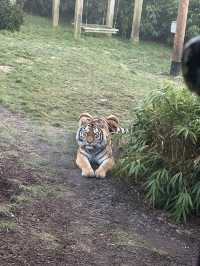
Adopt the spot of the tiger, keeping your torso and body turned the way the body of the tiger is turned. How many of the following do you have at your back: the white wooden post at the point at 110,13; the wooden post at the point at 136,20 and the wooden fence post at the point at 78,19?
3

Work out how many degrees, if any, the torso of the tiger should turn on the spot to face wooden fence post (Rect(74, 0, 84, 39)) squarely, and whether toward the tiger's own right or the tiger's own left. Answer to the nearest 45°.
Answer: approximately 180°

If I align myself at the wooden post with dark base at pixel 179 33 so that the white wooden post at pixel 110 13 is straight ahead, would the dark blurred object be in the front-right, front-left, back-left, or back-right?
back-left

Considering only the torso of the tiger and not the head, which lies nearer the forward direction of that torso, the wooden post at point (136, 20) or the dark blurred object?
the dark blurred object

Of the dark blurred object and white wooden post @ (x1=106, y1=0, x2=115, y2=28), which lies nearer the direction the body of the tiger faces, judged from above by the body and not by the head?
the dark blurred object

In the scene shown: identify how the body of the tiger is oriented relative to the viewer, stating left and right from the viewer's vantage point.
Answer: facing the viewer

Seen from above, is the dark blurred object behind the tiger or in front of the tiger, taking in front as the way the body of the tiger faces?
in front

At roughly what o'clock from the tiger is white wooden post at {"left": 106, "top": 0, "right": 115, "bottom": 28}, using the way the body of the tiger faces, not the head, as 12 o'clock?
The white wooden post is roughly at 6 o'clock from the tiger.

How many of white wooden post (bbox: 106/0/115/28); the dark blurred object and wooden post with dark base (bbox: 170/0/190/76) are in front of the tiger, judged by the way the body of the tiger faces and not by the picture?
1

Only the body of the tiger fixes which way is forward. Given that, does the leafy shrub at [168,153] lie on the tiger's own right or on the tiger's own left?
on the tiger's own left

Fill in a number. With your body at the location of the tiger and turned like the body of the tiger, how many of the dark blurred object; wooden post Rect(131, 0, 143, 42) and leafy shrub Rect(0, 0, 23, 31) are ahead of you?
1

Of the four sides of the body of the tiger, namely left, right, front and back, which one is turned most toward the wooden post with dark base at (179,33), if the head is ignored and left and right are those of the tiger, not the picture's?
back

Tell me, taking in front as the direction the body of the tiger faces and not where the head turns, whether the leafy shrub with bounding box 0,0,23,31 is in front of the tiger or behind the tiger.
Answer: behind
